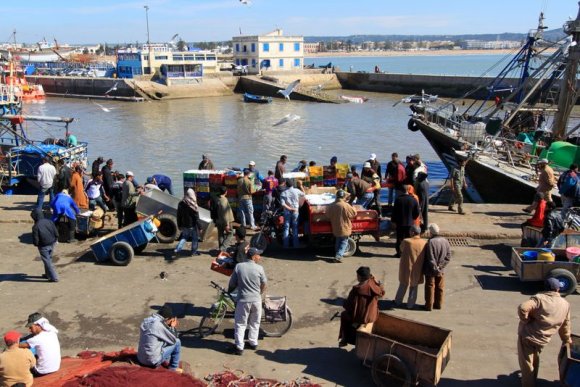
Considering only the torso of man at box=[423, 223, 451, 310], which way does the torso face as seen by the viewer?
away from the camera

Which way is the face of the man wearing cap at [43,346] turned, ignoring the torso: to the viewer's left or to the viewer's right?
to the viewer's left

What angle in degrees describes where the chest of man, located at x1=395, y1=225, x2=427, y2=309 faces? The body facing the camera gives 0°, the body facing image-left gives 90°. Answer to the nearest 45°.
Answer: approximately 180°

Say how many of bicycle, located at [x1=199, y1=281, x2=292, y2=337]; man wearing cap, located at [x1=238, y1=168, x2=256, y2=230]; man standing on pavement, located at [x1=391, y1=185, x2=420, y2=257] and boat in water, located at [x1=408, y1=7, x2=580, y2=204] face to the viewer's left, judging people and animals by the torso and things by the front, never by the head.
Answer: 2

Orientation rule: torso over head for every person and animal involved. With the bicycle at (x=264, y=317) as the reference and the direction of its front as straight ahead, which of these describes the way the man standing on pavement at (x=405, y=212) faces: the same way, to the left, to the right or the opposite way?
to the right

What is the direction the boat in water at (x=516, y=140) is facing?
to the viewer's left

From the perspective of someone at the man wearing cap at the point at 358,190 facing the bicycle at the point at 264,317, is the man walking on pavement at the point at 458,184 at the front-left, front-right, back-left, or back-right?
back-left

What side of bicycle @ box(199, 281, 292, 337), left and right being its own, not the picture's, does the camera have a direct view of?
left

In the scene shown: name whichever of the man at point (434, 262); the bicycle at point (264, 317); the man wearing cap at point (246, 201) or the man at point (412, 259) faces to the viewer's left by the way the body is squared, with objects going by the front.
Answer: the bicycle

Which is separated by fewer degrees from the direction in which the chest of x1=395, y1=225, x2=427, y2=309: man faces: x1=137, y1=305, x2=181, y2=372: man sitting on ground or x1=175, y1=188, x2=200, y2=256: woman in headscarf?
the woman in headscarf

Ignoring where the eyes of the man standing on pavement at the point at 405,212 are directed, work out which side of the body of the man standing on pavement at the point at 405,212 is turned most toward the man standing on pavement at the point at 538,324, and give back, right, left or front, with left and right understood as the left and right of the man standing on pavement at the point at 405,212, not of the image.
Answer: back

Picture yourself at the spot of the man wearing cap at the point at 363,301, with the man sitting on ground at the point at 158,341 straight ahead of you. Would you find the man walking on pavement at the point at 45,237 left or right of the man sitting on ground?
right

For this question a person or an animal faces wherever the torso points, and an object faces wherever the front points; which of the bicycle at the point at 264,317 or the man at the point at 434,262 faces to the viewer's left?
the bicycle
